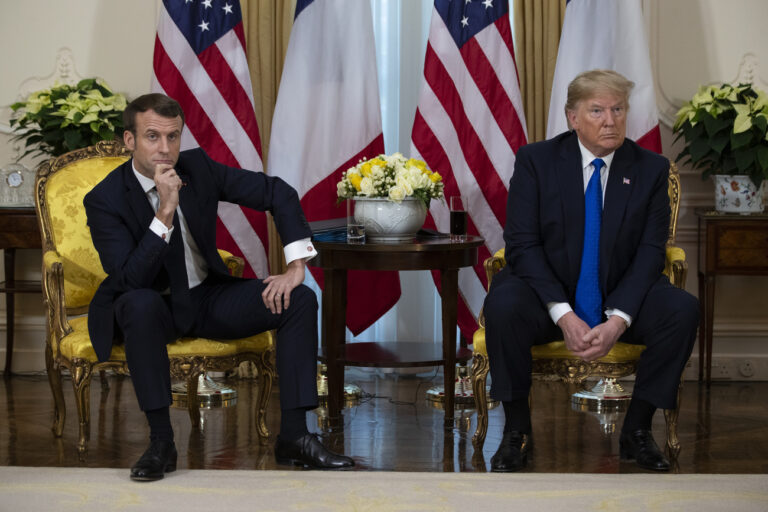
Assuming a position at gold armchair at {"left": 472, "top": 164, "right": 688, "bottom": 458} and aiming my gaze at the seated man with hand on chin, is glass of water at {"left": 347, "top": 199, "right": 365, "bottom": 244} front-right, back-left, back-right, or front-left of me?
front-right

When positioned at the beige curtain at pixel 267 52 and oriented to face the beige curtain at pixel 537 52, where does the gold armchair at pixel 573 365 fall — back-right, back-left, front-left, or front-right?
front-right

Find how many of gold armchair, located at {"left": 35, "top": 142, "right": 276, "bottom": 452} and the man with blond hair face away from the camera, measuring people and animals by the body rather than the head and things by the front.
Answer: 0

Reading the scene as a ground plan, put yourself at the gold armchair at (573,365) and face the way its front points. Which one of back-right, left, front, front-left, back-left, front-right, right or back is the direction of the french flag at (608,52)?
back

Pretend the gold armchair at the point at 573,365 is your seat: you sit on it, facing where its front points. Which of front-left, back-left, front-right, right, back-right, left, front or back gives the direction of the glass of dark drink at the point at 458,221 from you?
back-right

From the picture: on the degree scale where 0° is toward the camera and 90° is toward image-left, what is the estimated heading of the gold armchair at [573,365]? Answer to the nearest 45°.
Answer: approximately 0°

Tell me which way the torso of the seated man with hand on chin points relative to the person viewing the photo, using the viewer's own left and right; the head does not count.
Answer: facing the viewer and to the right of the viewer

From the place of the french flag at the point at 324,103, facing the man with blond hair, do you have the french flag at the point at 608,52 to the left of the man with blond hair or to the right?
left

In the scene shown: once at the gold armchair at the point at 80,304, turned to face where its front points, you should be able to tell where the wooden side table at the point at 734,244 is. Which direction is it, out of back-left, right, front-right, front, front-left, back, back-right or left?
front-left

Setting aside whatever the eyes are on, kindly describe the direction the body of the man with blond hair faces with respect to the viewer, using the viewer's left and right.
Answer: facing the viewer

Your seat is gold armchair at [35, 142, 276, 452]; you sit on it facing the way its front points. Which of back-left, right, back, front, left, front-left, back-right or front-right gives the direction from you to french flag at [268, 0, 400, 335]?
left

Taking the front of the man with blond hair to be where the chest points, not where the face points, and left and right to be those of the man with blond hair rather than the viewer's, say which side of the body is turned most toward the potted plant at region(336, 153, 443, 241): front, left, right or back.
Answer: right

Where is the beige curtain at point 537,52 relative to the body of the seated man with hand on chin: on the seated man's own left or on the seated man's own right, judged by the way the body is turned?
on the seated man's own left

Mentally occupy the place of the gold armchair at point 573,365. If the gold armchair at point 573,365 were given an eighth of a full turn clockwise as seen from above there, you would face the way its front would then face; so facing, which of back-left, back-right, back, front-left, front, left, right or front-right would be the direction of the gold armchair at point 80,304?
front-right
